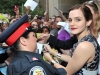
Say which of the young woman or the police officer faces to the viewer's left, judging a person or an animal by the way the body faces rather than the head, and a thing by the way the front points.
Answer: the young woman

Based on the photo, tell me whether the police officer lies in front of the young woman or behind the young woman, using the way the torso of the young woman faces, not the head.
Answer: in front

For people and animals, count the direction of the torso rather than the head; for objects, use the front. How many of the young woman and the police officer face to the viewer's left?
1

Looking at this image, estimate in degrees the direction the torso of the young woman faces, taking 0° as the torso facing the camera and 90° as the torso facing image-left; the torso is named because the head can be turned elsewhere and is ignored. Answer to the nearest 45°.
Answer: approximately 90°
